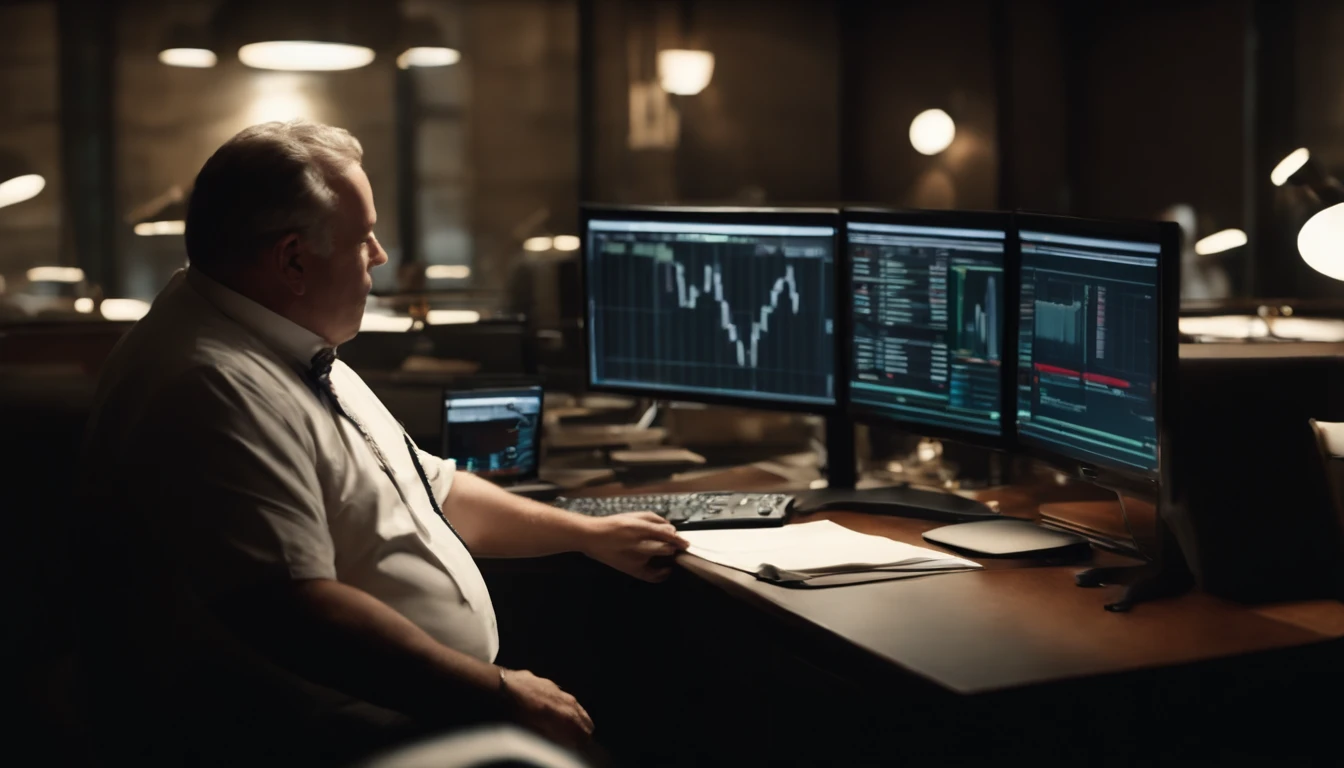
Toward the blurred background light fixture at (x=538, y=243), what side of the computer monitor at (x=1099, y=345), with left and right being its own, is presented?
right

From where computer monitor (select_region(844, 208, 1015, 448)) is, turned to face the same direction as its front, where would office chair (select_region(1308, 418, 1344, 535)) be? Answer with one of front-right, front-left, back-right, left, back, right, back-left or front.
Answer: left

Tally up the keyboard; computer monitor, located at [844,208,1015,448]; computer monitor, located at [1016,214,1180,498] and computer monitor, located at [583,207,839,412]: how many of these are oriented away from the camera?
0

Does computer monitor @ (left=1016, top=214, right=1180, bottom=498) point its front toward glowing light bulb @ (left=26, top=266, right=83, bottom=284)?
no

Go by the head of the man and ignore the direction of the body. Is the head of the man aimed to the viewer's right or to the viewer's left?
to the viewer's right

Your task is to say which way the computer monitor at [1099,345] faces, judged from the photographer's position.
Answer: facing the viewer and to the left of the viewer

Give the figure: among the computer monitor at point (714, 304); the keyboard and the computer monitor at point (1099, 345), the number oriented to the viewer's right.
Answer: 0

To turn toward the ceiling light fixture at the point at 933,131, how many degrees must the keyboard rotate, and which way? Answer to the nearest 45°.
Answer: approximately 180°

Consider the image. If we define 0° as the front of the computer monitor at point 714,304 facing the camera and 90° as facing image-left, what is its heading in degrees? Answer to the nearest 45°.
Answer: approximately 45°

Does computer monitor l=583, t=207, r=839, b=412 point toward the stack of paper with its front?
no

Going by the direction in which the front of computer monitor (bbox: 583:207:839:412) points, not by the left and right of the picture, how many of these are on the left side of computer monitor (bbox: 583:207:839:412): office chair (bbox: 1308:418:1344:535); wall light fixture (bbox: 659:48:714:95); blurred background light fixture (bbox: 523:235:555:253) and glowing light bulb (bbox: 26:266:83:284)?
1

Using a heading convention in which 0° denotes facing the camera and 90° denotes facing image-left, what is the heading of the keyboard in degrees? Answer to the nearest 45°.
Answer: approximately 0°

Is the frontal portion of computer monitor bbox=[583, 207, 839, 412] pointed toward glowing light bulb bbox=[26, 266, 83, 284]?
no
